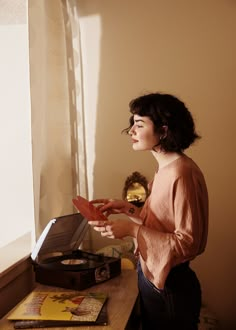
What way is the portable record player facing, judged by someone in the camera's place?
facing the viewer and to the right of the viewer

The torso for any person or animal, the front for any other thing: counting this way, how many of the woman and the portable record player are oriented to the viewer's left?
1

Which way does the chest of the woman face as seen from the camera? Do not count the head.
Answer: to the viewer's left

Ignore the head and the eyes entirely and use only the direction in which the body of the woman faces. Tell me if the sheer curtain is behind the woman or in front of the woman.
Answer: in front

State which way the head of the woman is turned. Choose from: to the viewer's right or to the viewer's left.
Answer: to the viewer's left
